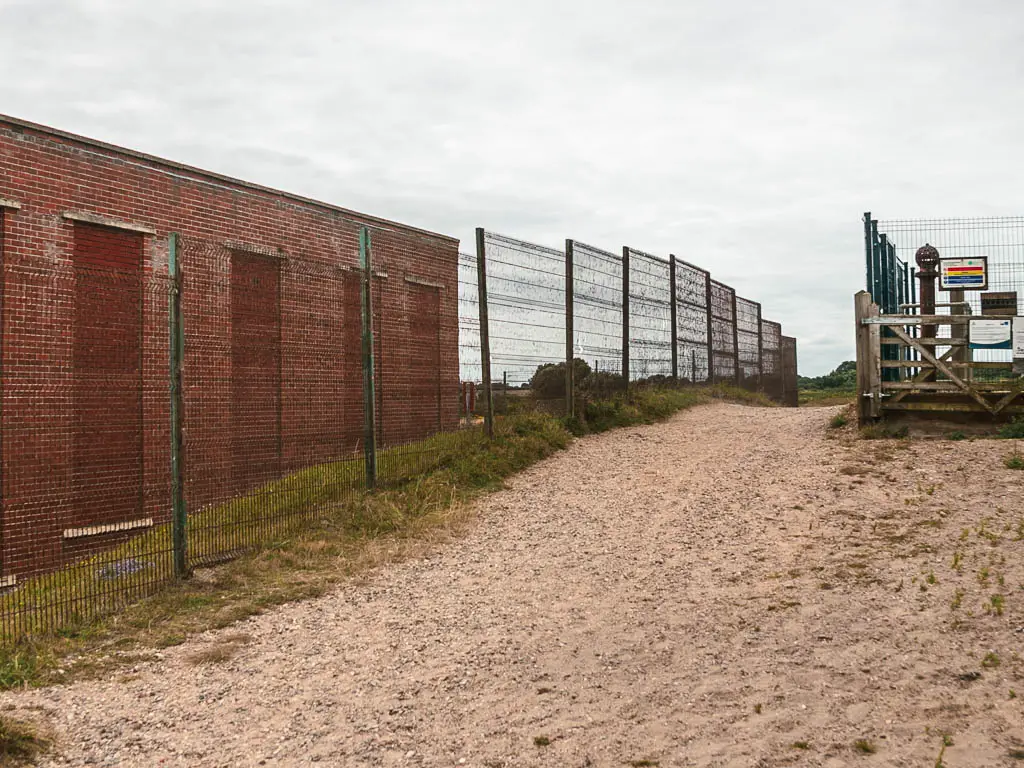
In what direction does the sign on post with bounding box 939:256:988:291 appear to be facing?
toward the camera

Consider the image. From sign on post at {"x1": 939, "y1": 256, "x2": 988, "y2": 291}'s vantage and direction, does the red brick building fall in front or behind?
in front

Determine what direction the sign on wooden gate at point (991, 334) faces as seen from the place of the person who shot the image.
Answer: facing the viewer

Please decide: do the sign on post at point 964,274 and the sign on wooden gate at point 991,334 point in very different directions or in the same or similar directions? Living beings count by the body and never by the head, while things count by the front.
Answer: same or similar directions

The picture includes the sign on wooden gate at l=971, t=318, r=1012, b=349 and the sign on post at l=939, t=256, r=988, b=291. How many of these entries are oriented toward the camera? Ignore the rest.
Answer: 2

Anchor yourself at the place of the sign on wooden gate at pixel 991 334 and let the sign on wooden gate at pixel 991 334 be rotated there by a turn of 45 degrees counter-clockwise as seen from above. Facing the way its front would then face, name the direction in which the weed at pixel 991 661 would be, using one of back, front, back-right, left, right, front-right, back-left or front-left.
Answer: front-right

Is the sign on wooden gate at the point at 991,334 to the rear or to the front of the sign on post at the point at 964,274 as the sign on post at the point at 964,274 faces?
to the front

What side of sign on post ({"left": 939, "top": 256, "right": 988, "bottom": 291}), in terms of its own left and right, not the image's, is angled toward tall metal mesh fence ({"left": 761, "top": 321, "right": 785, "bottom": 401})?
back

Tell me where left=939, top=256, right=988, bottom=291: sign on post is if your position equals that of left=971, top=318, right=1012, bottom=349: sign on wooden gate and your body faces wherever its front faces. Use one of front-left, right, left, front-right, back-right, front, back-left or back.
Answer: back

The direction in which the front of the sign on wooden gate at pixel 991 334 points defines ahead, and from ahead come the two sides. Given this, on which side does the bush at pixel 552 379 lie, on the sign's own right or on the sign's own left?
on the sign's own right

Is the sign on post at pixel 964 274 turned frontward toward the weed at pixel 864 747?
yes

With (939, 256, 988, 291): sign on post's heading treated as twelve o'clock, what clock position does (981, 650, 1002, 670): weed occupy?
The weed is roughly at 12 o'clock from the sign on post.

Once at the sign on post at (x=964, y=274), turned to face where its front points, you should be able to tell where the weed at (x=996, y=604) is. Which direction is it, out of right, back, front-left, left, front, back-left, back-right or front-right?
front

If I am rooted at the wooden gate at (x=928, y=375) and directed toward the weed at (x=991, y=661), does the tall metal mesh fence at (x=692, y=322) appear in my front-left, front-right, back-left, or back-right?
back-right

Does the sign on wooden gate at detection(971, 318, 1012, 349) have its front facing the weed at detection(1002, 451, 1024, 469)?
yes

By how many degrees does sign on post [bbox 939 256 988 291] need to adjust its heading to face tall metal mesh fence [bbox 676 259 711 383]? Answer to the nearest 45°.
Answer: approximately 135° to its right
